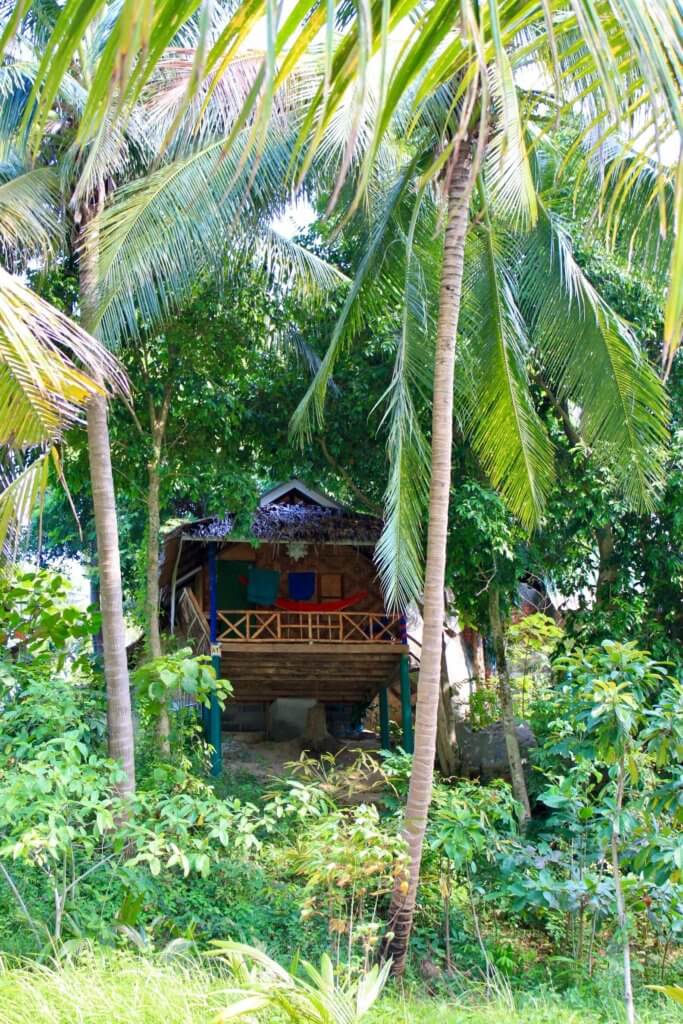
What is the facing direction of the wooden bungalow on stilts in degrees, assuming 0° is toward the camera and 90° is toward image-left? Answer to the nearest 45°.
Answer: approximately 0°

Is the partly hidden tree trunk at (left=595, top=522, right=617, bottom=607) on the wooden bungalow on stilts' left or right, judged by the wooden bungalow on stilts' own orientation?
on its left

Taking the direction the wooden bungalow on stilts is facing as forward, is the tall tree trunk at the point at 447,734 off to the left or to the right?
on its left

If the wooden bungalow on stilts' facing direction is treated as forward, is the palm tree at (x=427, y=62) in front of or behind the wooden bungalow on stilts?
in front

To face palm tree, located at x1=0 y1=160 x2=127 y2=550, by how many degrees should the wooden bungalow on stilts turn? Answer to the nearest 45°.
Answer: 0° — it already faces it

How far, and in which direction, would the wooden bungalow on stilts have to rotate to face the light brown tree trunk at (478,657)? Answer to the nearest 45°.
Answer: approximately 135° to its left

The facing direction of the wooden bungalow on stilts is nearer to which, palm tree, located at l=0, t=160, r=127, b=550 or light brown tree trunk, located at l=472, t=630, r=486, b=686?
the palm tree

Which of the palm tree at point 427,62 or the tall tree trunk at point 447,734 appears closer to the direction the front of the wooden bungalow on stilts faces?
the palm tree
